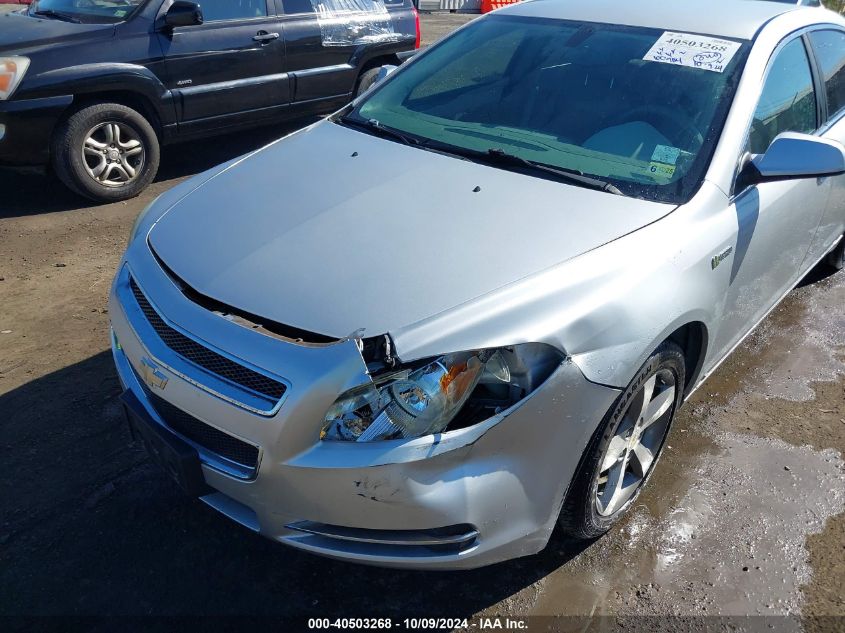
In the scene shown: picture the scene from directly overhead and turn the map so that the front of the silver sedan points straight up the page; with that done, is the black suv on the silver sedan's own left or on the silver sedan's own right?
on the silver sedan's own right

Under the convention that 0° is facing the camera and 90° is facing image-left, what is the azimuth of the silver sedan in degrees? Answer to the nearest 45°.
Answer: approximately 45°
